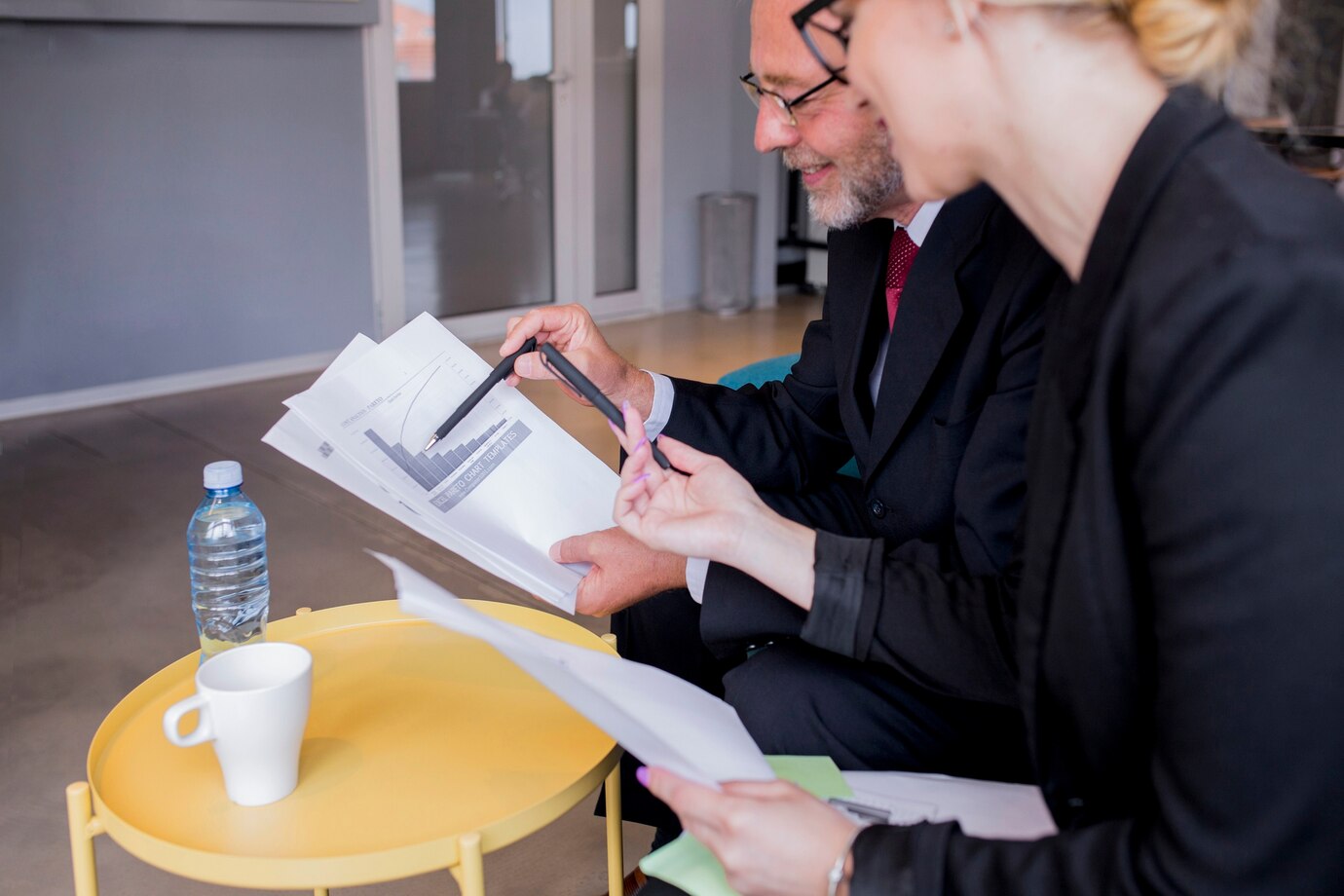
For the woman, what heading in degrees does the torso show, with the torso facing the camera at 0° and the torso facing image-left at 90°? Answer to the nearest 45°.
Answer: approximately 90°

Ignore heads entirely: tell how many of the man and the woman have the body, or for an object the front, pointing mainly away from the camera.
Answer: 0

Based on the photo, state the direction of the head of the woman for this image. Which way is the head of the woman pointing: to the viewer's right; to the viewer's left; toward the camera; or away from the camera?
to the viewer's left

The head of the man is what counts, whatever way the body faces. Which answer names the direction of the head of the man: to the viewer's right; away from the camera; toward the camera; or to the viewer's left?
to the viewer's left

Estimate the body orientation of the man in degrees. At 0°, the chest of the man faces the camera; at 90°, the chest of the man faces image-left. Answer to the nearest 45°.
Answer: approximately 45°

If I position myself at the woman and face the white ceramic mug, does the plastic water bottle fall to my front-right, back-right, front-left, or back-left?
front-right
